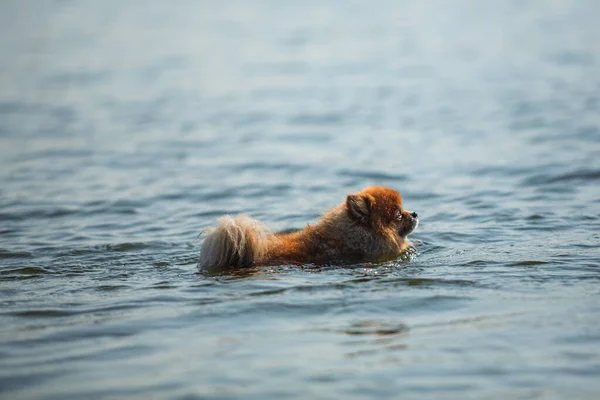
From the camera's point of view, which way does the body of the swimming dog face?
to the viewer's right
